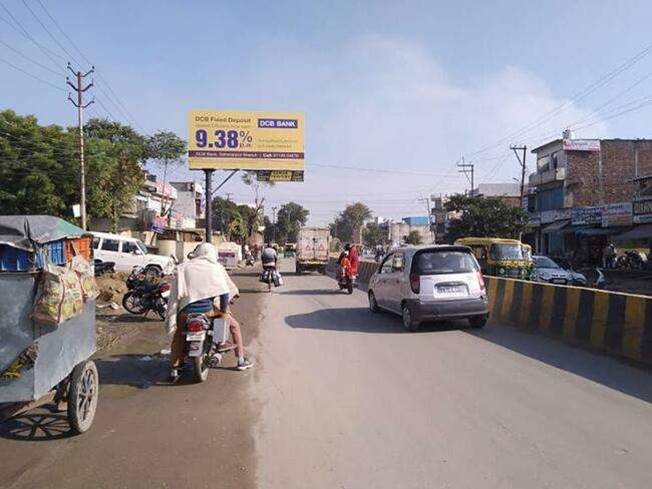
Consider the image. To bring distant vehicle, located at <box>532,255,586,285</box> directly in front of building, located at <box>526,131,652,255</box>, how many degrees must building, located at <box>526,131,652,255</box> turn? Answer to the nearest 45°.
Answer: approximately 45° to its left

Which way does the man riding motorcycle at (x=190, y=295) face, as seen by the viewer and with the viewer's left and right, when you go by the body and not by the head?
facing away from the viewer

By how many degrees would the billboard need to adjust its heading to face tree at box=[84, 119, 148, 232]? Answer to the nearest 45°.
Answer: approximately 135° to its right

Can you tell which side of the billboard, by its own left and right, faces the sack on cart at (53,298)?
front

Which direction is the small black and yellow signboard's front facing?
toward the camera

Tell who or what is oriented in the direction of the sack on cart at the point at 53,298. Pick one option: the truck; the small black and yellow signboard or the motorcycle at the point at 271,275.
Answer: the small black and yellow signboard

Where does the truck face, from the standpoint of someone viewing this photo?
facing away from the viewer

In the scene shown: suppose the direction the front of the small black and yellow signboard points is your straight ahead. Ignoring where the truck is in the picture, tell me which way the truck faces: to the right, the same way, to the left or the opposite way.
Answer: the opposite way

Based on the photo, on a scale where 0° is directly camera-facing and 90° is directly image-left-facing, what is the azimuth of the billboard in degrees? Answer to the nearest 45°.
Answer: approximately 0°

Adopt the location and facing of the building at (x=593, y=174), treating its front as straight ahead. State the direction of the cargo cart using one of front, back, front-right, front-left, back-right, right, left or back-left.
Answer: front-left

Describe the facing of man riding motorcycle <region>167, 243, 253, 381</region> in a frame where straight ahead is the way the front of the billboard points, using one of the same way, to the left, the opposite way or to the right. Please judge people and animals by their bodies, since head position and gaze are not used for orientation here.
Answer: the opposite way
